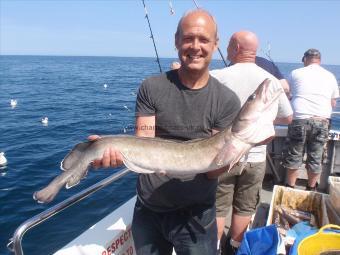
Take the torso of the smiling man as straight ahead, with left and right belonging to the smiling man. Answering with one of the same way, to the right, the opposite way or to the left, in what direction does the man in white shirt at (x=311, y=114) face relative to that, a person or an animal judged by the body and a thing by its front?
the opposite way

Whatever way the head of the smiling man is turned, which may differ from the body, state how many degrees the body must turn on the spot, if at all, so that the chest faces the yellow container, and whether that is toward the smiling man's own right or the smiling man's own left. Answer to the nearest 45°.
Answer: approximately 90° to the smiling man's own left

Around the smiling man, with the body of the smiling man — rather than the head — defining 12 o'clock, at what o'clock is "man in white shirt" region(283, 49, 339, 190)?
The man in white shirt is roughly at 7 o'clock from the smiling man.

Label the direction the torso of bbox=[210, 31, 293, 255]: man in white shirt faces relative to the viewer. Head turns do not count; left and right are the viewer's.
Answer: facing away from the viewer and to the left of the viewer

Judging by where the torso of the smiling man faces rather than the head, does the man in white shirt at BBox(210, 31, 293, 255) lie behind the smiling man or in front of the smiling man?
behind

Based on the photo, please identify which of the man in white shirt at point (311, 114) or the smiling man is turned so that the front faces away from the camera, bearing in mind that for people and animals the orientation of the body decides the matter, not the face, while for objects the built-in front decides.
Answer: the man in white shirt

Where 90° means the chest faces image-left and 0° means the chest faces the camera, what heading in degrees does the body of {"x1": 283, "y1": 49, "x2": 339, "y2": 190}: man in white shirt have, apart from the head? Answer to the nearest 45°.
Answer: approximately 180°

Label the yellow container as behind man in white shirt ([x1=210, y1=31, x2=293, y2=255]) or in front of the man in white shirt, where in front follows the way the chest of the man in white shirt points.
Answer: behind

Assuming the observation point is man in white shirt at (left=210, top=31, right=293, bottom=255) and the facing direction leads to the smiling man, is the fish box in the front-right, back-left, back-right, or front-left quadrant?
back-left

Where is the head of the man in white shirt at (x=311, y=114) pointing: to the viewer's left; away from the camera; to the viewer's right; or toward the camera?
away from the camera

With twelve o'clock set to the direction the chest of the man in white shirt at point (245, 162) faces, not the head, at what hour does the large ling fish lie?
The large ling fish is roughly at 8 o'clock from the man in white shirt.

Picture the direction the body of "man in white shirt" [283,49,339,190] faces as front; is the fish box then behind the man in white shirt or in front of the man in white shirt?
behind

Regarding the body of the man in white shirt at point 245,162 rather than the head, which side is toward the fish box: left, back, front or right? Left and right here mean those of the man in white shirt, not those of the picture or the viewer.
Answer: right
